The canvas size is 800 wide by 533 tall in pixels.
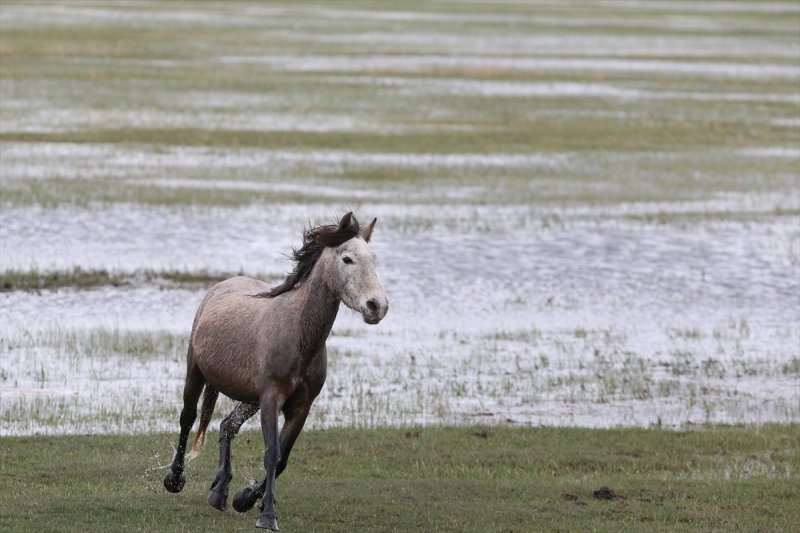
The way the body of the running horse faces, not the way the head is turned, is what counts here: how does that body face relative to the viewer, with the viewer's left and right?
facing the viewer and to the right of the viewer
